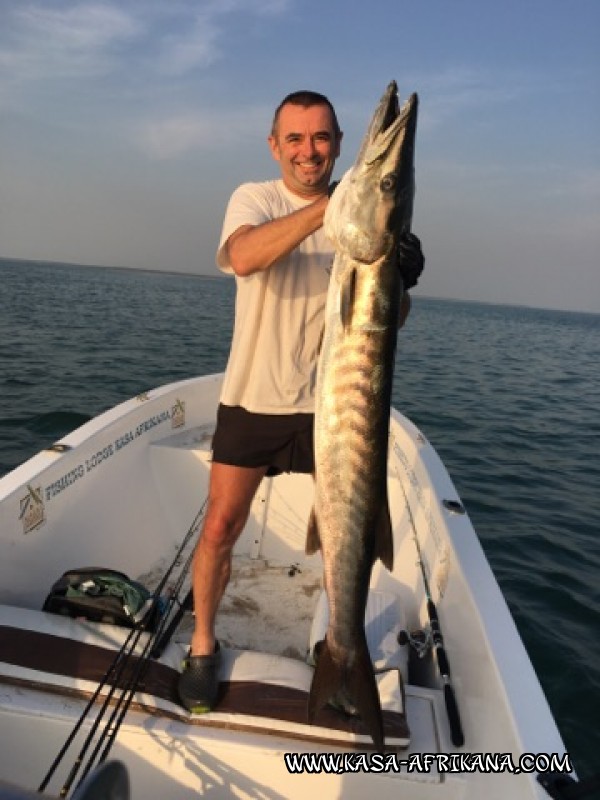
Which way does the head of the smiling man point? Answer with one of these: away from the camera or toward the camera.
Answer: toward the camera

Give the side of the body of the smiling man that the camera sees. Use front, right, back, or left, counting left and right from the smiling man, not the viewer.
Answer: front

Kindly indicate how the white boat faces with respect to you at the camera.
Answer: facing away from the viewer
